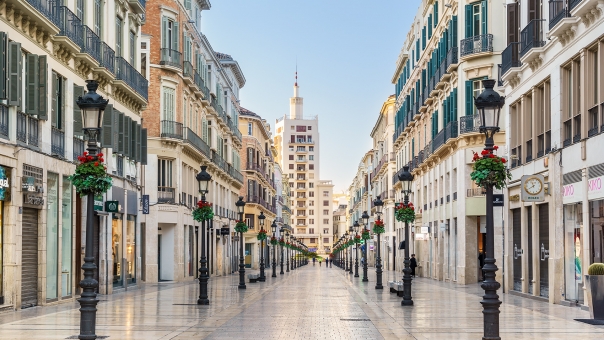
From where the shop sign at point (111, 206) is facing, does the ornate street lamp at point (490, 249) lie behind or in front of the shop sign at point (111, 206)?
in front

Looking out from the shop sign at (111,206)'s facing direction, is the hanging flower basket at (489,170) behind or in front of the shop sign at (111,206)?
in front

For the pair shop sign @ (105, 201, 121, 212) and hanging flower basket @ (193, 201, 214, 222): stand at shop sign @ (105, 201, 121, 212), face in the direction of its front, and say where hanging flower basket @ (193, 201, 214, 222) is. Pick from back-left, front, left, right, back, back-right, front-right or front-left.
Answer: front-left

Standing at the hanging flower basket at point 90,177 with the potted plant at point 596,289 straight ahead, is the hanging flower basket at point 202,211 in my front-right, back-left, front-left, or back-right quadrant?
front-left

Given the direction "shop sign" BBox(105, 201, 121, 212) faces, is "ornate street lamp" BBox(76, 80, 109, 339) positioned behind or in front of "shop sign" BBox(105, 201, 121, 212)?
in front

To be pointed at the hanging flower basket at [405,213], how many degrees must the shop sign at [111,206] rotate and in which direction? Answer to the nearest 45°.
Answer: approximately 45° to its left

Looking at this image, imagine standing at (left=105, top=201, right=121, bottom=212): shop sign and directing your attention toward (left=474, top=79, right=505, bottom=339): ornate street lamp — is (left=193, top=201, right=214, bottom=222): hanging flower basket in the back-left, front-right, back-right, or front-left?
front-left

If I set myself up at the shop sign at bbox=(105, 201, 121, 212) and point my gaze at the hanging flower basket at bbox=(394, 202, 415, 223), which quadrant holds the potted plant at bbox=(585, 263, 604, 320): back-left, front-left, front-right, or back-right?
front-right

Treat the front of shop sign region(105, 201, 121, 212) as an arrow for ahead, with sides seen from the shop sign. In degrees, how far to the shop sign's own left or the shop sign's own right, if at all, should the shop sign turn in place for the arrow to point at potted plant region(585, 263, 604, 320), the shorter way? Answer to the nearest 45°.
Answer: approximately 45° to the shop sign's own left
